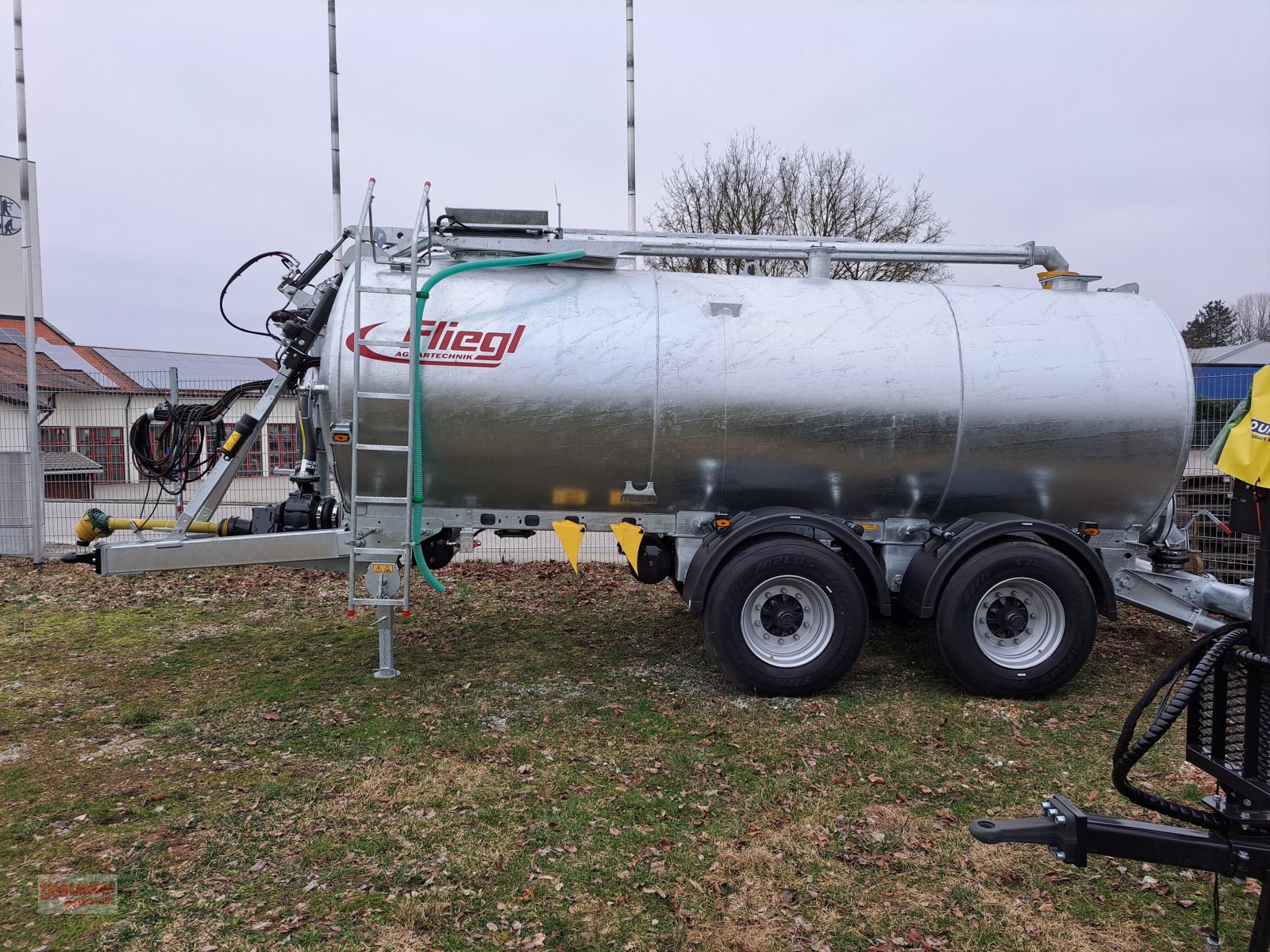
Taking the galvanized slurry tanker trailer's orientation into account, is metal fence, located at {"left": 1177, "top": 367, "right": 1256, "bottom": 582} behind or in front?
behind

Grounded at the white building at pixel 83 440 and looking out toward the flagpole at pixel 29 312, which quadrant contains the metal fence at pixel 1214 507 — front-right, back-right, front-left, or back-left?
front-left

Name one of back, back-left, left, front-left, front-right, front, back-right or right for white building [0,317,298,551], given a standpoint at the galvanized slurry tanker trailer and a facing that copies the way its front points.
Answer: front-right

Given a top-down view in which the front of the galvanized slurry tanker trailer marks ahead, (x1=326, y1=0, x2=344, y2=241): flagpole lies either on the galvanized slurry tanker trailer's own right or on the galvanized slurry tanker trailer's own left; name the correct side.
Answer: on the galvanized slurry tanker trailer's own right

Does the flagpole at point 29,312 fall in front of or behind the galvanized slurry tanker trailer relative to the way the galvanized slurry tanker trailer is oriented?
in front

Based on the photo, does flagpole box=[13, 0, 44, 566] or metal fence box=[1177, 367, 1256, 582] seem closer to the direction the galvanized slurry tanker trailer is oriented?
the flagpole

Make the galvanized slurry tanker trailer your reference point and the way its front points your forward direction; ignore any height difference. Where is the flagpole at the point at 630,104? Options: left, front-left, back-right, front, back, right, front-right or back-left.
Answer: right

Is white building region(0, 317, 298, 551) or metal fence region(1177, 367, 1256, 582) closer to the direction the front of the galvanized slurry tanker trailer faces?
the white building

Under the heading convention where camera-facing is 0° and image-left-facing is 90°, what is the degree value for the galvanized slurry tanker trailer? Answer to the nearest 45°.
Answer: approximately 90°

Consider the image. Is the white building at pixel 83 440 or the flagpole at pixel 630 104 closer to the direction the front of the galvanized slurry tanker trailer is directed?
the white building
